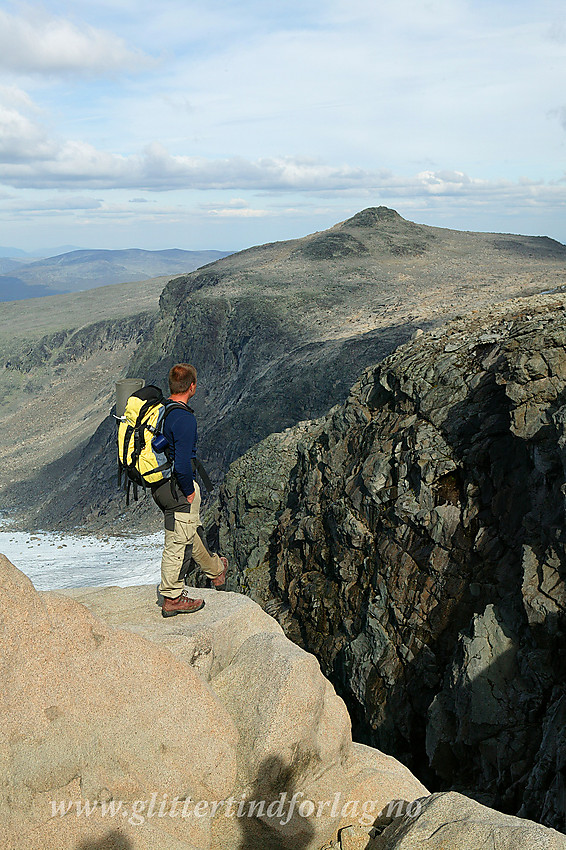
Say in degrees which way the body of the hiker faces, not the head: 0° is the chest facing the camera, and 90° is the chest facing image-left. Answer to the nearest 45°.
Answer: approximately 270°
